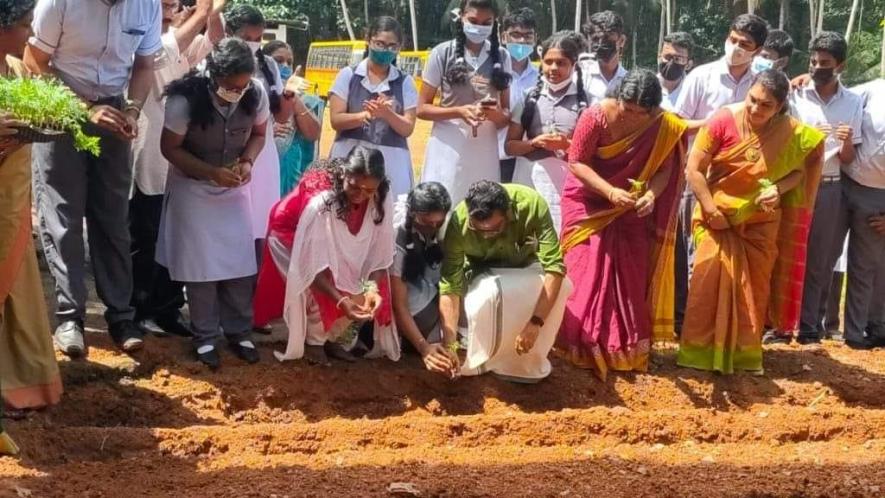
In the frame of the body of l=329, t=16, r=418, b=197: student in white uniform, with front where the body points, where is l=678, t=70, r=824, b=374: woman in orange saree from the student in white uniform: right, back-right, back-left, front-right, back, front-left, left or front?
left

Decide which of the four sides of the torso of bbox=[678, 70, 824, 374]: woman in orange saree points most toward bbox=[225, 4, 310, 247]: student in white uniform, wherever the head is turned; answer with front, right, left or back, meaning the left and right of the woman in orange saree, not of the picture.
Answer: right

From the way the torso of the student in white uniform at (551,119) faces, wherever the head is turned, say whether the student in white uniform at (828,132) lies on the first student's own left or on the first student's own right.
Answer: on the first student's own left

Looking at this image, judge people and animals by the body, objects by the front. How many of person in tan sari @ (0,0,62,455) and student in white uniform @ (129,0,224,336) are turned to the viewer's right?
2

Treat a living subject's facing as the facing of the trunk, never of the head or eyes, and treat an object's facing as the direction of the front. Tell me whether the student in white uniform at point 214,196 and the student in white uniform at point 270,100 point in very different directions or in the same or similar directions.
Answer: same or similar directions

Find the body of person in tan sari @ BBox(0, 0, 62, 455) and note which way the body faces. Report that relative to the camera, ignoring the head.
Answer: to the viewer's right

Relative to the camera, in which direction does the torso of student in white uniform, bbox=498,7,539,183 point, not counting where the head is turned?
toward the camera

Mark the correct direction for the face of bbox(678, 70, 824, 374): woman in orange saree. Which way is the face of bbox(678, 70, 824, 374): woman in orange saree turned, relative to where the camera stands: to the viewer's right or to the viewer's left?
to the viewer's left

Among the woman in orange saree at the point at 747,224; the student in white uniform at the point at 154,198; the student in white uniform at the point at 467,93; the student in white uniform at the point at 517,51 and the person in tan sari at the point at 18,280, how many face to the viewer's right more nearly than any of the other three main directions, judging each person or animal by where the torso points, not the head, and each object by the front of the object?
2

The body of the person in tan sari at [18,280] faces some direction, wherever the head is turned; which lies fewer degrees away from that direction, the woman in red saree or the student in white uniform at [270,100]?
the woman in red saree

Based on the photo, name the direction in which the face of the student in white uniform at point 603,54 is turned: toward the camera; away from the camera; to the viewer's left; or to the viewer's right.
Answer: toward the camera

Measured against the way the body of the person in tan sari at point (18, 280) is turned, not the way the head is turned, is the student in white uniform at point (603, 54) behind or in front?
in front

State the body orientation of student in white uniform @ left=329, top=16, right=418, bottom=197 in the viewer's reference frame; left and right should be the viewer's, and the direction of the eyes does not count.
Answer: facing the viewer
